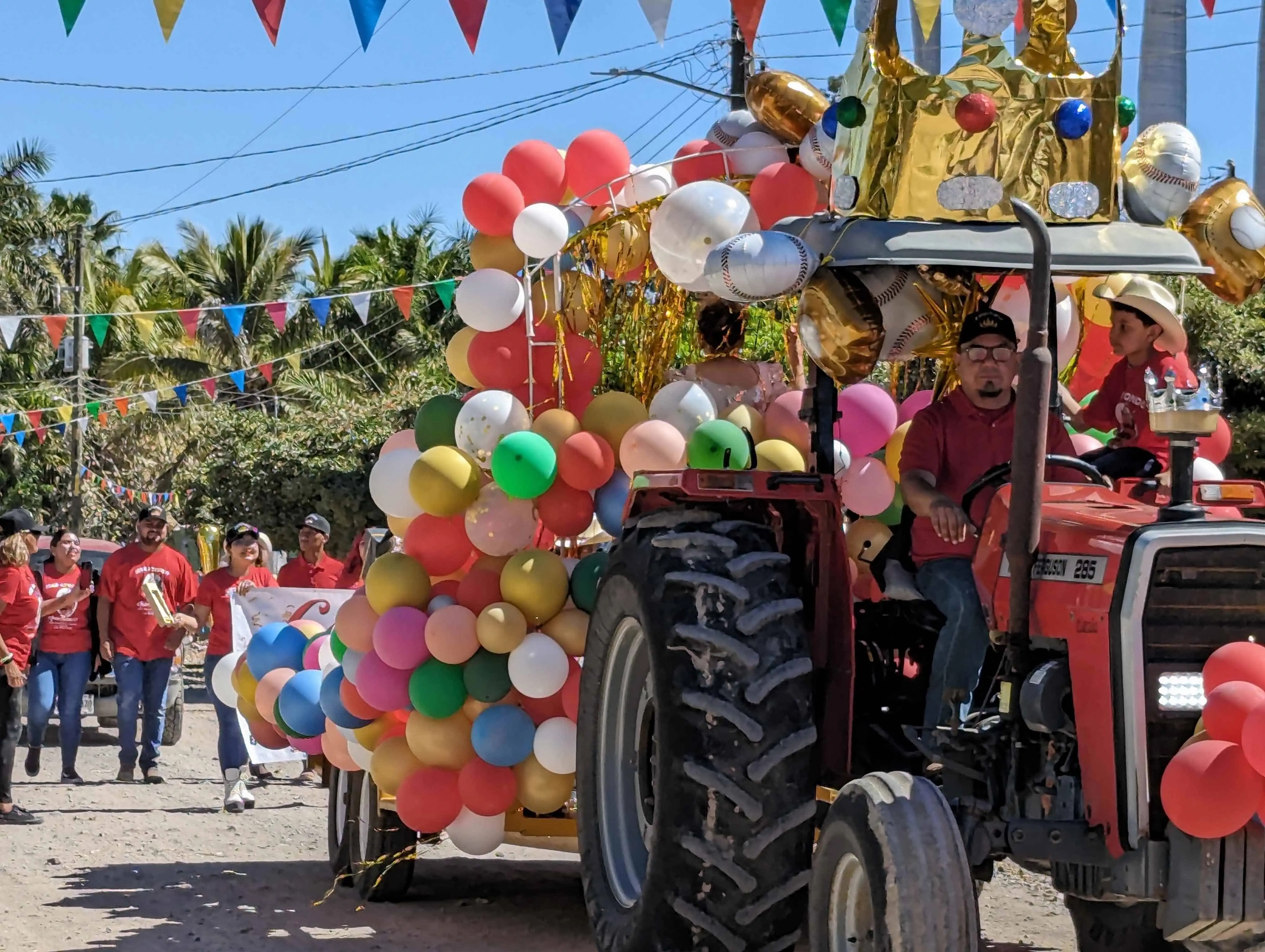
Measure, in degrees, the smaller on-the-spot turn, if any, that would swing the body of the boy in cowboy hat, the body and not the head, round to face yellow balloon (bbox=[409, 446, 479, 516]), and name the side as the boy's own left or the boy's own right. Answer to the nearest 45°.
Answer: approximately 45° to the boy's own right

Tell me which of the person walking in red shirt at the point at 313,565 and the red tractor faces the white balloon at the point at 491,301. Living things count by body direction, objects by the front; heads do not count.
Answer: the person walking in red shirt

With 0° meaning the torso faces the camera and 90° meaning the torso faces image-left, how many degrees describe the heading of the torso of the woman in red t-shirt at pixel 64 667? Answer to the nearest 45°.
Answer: approximately 0°

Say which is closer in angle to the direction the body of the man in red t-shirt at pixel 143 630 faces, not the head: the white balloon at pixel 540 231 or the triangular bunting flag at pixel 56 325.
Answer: the white balloon

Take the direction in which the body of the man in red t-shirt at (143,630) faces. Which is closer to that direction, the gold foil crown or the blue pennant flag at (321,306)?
the gold foil crown
